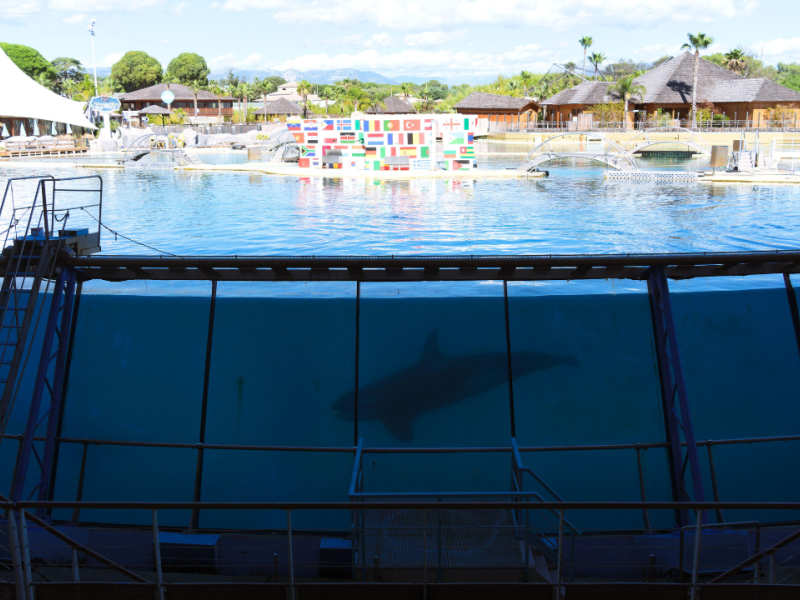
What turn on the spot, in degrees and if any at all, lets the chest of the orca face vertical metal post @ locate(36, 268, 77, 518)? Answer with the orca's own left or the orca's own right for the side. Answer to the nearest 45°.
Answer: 0° — it already faces it

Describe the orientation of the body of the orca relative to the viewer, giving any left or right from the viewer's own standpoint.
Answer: facing to the left of the viewer

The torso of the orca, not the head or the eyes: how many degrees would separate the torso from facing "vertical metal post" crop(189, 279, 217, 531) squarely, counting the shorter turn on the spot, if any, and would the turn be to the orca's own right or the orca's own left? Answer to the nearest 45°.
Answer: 0° — it already faces it

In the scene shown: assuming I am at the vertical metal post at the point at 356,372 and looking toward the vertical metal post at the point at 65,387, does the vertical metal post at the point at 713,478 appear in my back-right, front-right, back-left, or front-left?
back-left

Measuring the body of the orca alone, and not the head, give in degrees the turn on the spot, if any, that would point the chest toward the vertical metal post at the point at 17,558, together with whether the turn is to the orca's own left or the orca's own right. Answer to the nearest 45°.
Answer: approximately 45° to the orca's own left
